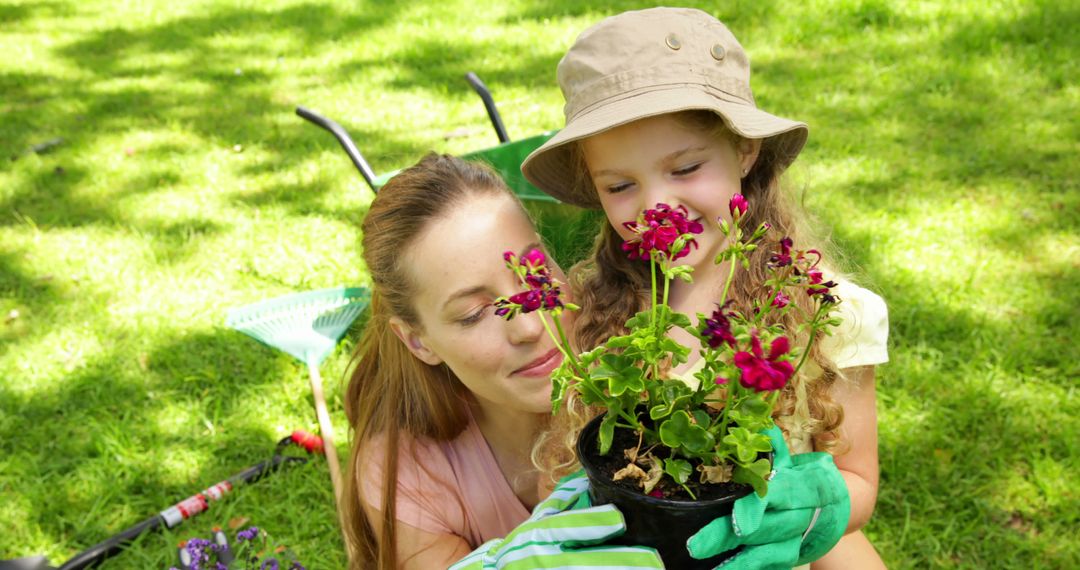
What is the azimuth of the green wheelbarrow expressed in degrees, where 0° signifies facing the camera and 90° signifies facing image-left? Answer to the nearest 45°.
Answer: approximately 315°

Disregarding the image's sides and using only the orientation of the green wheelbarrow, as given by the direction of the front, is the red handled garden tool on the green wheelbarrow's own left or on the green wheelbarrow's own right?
on the green wheelbarrow's own right
